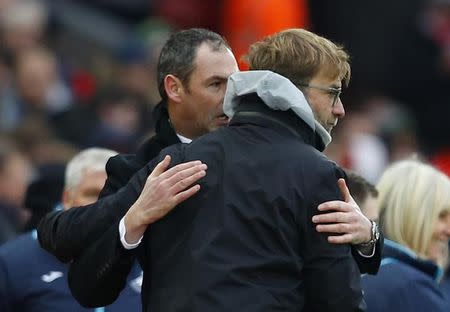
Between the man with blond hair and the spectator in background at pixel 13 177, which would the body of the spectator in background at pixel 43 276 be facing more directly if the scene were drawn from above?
the man with blond hair

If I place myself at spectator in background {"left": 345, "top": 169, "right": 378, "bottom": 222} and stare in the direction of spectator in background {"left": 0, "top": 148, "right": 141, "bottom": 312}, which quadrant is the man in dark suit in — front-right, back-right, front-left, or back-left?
front-left

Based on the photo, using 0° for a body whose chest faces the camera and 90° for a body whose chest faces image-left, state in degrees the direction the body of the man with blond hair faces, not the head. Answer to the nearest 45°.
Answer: approximately 225°

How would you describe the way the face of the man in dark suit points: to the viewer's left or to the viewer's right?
to the viewer's right

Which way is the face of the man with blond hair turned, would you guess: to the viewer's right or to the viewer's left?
to the viewer's right

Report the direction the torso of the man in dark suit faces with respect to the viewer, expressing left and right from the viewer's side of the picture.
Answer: facing the viewer and to the right of the viewer

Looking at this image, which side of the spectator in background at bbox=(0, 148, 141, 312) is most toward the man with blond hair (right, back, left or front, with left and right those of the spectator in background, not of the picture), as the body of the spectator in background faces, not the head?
front

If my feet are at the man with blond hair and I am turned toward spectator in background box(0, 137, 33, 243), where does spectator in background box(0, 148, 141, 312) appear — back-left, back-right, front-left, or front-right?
front-left
